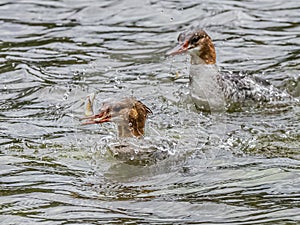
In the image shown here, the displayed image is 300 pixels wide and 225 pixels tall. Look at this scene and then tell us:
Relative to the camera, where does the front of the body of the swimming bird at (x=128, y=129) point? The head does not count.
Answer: to the viewer's left
